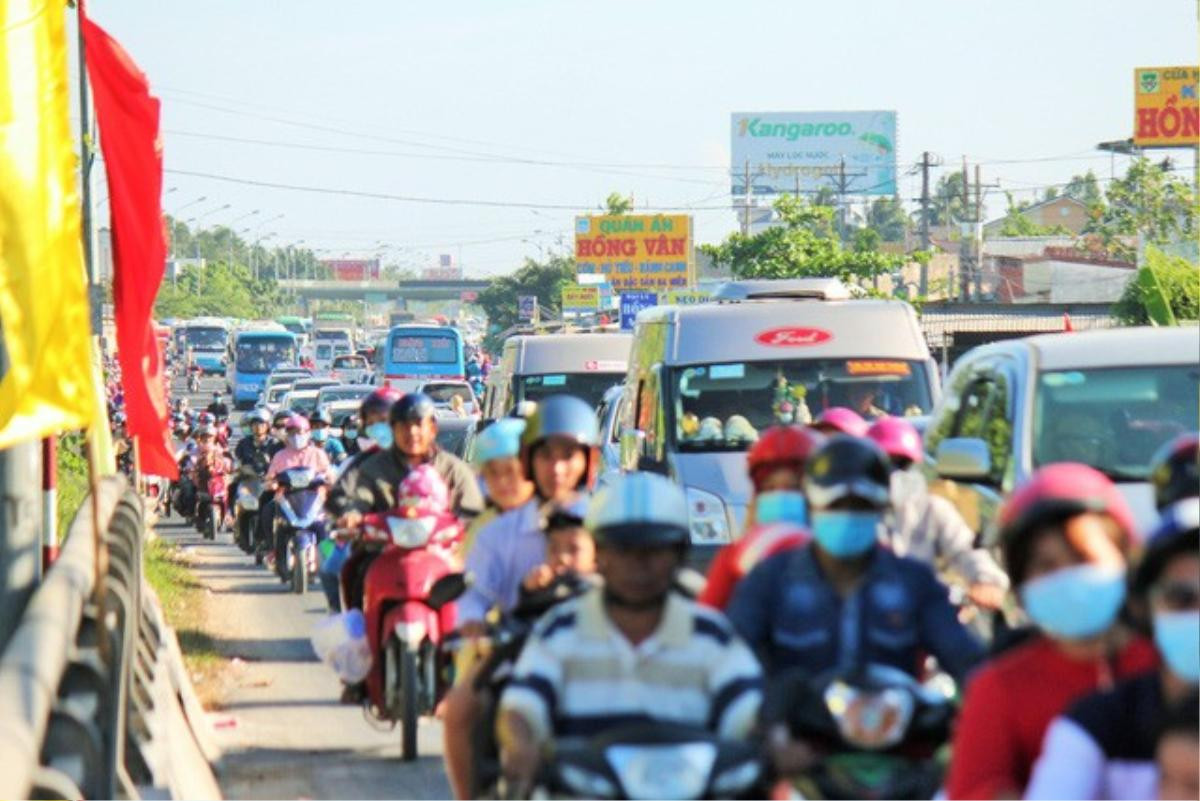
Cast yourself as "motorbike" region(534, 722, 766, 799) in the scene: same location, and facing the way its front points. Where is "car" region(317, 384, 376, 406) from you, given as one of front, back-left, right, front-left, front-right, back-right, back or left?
back

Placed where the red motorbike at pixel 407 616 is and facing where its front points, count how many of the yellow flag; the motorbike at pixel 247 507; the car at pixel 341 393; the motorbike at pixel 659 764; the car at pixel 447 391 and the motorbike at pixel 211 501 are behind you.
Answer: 4

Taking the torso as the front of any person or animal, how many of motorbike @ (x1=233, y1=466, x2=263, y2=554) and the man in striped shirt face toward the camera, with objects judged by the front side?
2

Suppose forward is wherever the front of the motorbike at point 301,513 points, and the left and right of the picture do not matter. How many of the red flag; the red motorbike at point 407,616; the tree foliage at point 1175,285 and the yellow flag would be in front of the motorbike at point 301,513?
3

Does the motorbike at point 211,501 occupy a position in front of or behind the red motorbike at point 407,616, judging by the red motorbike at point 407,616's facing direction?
behind

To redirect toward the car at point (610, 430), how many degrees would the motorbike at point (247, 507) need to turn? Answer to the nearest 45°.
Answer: approximately 45° to its left
